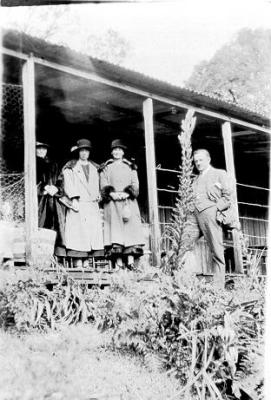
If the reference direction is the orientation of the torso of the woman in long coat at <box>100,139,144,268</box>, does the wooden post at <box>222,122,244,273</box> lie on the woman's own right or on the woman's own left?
on the woman's own left

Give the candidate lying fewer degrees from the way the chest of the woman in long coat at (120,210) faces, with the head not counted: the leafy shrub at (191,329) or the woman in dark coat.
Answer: the leafy shrub

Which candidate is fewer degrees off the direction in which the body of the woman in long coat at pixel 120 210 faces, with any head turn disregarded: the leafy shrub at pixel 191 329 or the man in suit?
the leafy shrub

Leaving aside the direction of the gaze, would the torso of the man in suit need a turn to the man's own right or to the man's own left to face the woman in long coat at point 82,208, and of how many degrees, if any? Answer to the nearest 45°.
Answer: approximately 45° to the man's own right

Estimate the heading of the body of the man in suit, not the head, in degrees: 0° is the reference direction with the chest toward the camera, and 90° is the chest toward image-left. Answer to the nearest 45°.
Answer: approximately 45°

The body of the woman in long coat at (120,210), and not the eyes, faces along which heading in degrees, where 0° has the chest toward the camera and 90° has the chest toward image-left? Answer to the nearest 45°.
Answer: approximately 0°

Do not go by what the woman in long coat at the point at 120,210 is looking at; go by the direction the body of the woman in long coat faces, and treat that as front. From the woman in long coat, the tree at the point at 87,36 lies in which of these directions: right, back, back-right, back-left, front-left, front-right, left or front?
back

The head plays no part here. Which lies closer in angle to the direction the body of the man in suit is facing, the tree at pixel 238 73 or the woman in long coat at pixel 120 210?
the woman in long coat

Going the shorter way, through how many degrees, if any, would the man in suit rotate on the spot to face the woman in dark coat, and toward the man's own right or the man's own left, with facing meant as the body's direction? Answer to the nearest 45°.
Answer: approximately 45° to the man's own right

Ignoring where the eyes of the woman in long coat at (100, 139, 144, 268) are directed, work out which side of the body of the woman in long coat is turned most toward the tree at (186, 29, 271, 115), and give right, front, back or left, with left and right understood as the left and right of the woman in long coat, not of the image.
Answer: back
